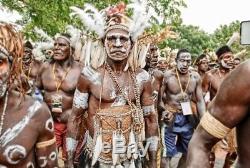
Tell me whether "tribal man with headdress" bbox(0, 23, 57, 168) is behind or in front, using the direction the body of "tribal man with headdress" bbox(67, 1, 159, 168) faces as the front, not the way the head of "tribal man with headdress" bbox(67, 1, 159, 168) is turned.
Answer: in front

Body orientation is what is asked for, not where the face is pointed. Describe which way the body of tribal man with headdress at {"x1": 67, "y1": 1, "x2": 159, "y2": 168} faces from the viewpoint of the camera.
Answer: toward the camera

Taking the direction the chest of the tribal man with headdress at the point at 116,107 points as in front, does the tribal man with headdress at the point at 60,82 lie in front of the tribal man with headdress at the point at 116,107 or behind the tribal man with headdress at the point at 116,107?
behind
